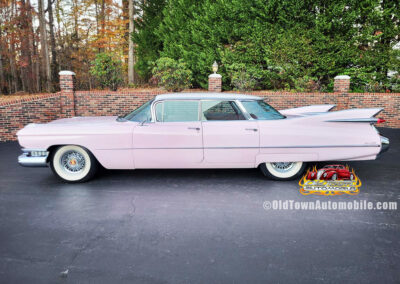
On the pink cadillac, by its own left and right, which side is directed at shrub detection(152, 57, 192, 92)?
right

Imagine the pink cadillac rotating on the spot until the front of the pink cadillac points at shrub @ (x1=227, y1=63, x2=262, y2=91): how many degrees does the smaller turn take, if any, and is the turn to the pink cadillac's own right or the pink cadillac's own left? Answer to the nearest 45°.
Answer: approximately 90° to the pink cadillac's own right

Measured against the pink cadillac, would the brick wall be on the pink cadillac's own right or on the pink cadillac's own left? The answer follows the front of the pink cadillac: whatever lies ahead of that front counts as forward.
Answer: on the pink cadillac's own right

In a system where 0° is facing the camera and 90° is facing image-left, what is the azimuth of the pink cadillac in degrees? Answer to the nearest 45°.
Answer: approximately 90°

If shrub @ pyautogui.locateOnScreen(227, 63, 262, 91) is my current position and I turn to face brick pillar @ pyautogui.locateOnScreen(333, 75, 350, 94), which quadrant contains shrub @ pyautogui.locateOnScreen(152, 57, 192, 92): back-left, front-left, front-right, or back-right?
back-right

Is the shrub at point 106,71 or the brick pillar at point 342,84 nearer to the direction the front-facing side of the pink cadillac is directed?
the shrub

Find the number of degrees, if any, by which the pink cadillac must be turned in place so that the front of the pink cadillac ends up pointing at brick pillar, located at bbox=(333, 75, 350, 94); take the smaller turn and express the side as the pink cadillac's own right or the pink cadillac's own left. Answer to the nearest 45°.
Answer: approximately 135° to the pink cadillac's own right
